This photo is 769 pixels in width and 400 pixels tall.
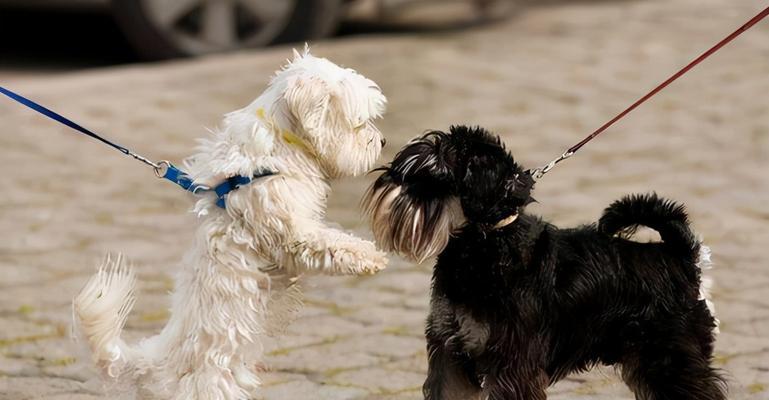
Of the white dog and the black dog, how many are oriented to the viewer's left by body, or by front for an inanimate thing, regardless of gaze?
1

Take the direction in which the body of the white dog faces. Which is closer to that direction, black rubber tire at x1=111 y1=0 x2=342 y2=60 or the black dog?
the black dog

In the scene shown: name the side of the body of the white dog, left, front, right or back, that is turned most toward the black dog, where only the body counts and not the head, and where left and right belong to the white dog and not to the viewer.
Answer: front

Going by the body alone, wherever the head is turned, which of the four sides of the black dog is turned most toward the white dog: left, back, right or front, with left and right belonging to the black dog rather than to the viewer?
front

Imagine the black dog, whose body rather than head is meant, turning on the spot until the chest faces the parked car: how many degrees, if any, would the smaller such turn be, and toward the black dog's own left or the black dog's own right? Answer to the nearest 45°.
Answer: approximately 45° to the black dog's own right

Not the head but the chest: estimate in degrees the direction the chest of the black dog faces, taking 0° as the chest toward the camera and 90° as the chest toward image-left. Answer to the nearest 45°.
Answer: approximately 90°

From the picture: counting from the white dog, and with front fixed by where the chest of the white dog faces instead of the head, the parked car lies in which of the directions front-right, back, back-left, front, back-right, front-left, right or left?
left

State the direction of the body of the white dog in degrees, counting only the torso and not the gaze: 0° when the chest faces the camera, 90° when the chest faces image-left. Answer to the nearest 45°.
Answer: approximately 270°
